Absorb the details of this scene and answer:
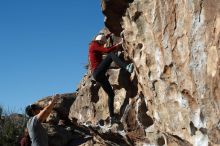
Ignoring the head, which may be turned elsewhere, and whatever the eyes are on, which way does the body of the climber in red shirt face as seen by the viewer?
to the viewer's right
